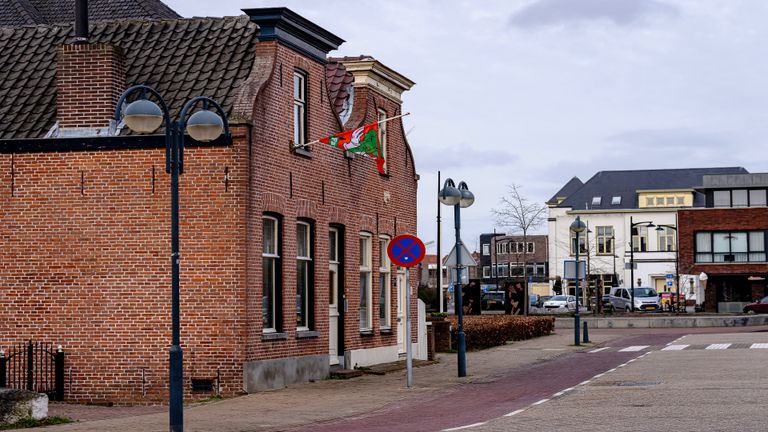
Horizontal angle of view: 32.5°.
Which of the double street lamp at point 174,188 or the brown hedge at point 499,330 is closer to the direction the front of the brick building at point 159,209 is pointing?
the double street lamp

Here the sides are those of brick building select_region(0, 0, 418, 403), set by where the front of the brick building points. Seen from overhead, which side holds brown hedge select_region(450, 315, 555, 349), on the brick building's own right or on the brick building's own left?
on the brick building's own left

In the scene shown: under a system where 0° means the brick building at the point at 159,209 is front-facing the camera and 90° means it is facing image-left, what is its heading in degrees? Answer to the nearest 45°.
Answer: approximately 315°

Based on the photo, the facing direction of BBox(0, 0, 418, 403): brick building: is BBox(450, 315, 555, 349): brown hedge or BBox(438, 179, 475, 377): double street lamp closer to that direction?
the double street lamp

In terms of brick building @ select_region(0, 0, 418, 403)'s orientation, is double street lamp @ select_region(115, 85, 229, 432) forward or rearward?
forward

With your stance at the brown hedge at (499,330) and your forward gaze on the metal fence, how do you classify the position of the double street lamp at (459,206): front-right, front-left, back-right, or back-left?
front-left
